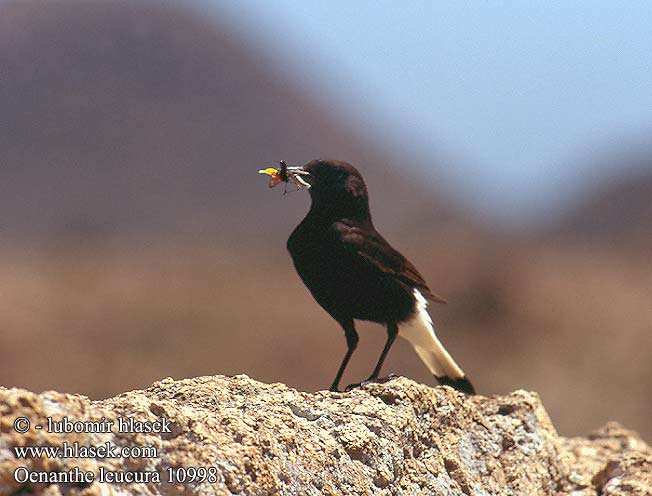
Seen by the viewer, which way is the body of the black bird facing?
to the viewer's left
